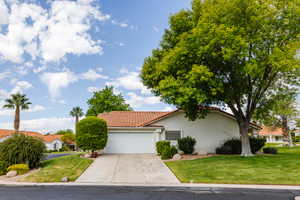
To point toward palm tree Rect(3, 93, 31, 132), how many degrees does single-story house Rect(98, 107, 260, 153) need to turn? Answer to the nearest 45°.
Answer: approximately 135° to its right

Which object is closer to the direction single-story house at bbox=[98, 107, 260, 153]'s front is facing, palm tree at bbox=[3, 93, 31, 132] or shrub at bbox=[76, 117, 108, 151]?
the shrub

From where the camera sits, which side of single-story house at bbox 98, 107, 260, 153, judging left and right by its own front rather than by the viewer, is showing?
front

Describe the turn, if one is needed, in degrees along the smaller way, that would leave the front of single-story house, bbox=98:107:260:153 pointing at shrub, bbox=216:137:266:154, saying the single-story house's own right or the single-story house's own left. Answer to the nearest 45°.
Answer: approximately 90° to the single-story house's own left

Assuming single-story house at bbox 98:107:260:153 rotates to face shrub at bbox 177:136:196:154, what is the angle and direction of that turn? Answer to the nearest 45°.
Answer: approximately 45° to its left

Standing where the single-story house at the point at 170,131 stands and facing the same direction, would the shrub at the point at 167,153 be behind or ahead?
ahead

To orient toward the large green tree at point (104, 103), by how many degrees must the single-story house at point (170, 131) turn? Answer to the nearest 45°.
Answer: approximately 135° to its right

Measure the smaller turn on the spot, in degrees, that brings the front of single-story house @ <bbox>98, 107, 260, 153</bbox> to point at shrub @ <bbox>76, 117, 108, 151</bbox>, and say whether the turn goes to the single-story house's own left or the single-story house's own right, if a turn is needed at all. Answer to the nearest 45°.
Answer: approximately 45° to the single-story house's own right

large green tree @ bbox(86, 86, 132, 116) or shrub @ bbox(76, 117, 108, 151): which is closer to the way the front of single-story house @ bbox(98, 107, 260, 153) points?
the shrub
